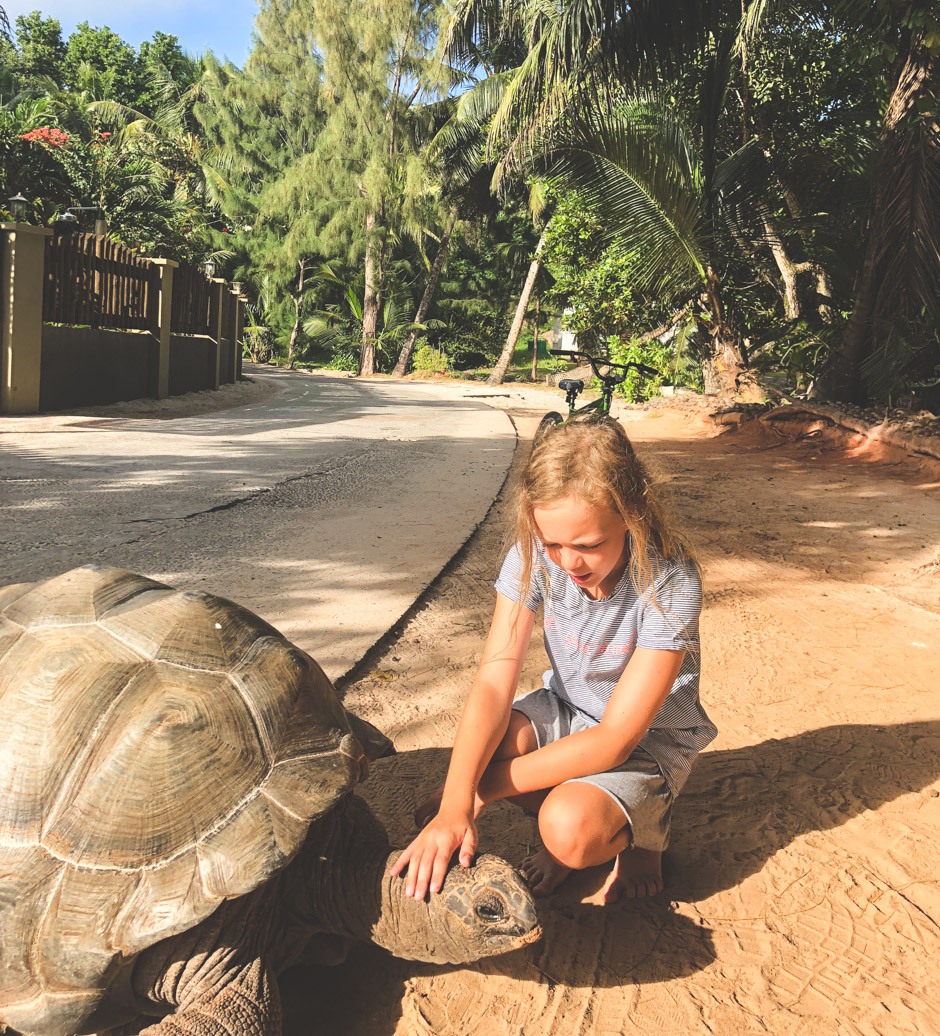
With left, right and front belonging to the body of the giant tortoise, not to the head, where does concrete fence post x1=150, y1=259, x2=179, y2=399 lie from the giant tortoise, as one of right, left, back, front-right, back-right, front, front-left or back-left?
left

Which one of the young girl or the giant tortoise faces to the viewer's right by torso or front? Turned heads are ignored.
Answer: the giant tortoise

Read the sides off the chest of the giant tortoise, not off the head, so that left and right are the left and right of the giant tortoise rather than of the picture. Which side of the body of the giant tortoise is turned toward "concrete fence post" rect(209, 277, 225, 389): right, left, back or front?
left

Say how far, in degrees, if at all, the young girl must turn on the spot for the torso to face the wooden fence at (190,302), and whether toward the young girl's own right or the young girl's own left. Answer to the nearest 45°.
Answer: approximately 90° to the young girl's own right

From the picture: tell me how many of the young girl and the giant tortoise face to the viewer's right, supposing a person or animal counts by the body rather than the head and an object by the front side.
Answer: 1

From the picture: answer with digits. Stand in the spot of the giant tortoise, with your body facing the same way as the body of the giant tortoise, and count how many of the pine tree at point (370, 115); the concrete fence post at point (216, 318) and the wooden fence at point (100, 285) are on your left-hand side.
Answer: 3

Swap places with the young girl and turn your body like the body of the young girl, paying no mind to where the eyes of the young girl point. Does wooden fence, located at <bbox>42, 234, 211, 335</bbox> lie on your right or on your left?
on your right

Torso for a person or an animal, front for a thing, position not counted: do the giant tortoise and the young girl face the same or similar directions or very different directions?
very different directions

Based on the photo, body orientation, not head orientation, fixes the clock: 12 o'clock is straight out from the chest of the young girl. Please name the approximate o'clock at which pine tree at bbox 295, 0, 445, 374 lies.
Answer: The pine tree is roughly at 4 o'clock from the young girl.

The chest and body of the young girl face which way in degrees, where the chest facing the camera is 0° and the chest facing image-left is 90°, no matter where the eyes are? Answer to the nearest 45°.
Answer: approximately 45°

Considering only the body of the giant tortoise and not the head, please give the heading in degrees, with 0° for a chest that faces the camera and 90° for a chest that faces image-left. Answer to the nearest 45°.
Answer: approximately 270°

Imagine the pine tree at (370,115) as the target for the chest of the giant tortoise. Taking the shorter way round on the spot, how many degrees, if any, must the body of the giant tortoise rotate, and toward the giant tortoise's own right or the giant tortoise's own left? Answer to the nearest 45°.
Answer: approximately 90° to the giant tortoise's own left

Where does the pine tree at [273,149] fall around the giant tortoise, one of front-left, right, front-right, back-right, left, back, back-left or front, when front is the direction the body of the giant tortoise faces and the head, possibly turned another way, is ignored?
left
